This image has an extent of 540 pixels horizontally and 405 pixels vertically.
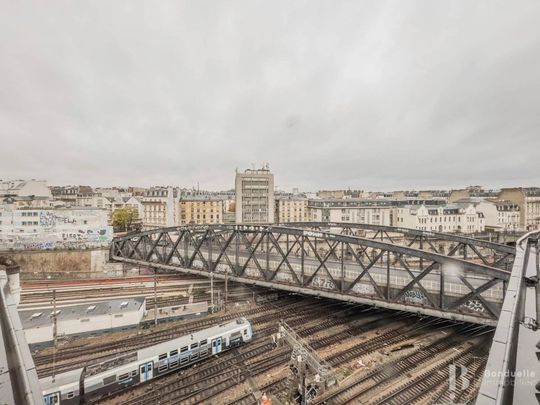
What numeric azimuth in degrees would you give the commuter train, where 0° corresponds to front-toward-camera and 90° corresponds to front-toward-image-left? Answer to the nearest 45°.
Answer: approximately 270°

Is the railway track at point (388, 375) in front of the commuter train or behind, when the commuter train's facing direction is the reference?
in front

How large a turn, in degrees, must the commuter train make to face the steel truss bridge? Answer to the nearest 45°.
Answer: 0° — it already faces it
